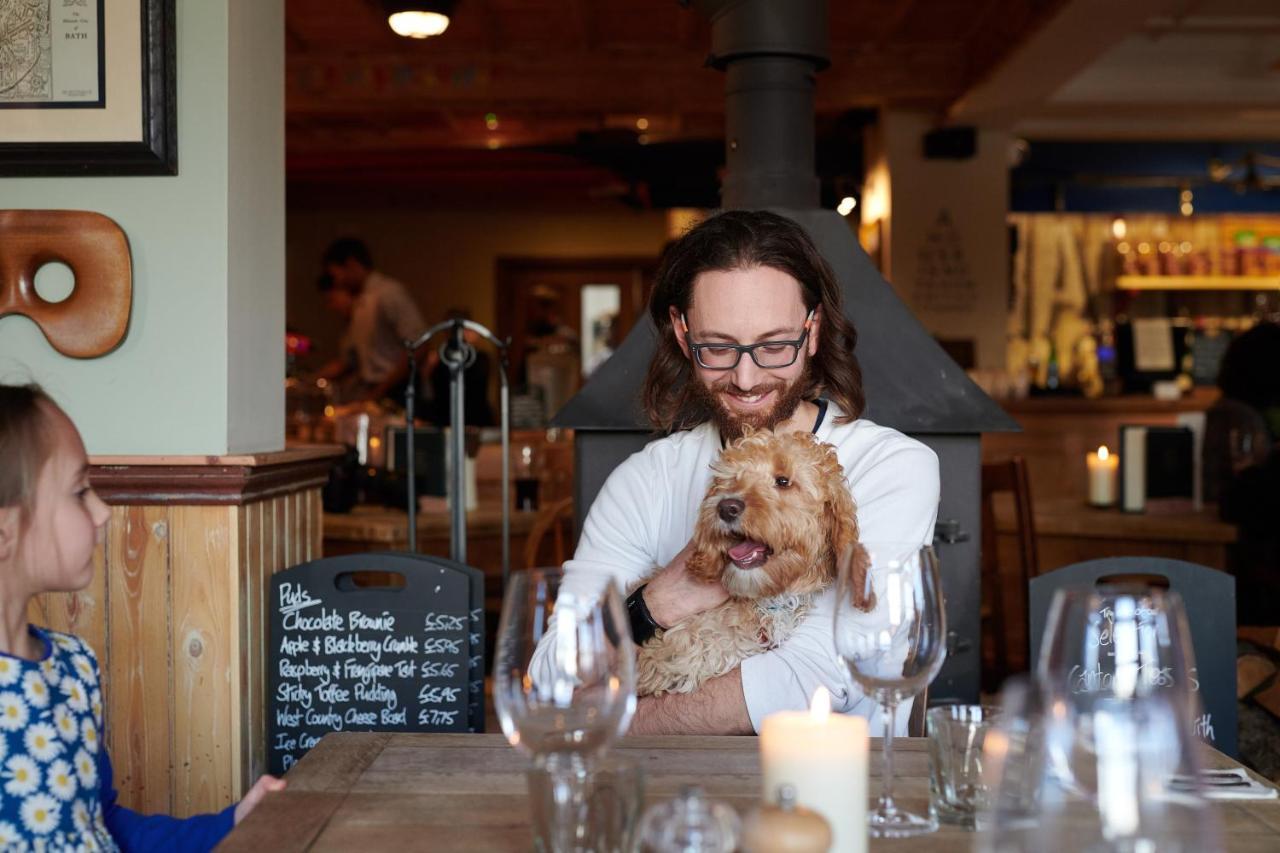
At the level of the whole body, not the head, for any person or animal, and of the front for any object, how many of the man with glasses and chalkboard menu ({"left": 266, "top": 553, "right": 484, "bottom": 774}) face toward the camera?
2

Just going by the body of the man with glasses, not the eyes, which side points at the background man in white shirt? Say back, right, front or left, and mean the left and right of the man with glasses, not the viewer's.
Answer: back

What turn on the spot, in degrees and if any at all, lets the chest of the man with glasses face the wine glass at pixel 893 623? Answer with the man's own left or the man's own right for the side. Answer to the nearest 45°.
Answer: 0° — they already face it

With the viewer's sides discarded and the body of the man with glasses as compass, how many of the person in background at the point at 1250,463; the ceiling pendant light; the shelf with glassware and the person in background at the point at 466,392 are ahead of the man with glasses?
0

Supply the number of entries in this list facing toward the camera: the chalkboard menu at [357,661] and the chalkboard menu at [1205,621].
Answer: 2

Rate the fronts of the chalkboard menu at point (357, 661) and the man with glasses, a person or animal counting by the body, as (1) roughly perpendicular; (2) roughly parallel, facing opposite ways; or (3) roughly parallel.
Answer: roughly parallel

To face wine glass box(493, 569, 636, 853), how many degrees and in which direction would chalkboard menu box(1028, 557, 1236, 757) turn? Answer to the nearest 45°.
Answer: approximately 45° to its right

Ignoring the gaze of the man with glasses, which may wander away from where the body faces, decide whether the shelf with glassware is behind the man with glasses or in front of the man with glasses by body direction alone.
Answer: behind

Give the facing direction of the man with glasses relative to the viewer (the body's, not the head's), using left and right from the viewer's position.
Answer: facing the viewer

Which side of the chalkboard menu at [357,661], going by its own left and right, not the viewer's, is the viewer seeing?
front

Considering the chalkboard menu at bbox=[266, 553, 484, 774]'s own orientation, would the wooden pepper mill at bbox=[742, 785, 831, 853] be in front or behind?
in front

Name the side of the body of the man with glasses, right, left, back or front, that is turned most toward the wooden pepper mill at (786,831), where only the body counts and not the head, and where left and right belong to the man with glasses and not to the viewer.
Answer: front

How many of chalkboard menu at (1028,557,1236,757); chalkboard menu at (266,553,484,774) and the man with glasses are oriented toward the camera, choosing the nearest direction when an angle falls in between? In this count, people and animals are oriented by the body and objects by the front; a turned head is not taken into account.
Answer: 3

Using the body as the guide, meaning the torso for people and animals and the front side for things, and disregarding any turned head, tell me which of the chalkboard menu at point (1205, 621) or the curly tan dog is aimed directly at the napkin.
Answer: the chalkboard menu

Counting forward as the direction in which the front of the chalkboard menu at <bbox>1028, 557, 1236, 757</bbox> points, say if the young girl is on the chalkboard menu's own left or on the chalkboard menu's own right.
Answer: on the chalkboard menu's own right

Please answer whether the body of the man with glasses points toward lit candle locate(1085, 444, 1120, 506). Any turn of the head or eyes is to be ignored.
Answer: no

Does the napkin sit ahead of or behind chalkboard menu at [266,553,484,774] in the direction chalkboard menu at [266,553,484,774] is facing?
ahead

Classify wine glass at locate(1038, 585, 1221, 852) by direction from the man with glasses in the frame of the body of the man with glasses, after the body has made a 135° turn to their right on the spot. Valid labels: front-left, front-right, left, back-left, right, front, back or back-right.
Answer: back-left
